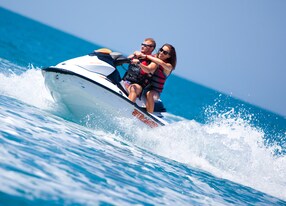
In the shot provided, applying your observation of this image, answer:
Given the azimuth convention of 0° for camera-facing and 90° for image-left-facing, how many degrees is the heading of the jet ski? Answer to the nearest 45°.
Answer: approximately 90°
